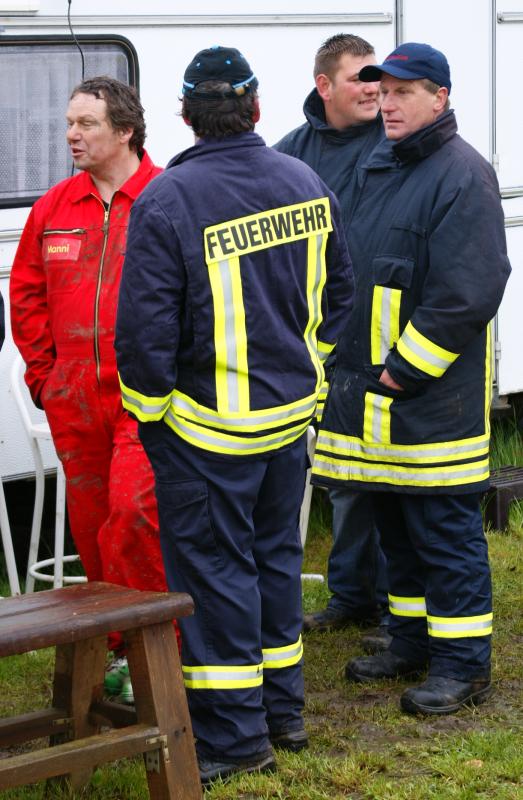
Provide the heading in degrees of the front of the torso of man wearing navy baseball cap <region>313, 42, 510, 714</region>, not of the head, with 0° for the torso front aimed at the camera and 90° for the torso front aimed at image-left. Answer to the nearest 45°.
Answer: approximately 45°

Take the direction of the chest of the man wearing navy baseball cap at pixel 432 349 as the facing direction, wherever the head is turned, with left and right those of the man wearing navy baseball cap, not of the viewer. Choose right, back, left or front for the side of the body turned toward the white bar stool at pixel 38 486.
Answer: right

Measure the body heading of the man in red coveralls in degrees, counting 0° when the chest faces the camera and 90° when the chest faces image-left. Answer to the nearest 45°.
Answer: approximately 0°

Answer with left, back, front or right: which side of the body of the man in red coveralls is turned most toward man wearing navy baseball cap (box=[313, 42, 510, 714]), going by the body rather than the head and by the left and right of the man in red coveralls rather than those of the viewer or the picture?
left

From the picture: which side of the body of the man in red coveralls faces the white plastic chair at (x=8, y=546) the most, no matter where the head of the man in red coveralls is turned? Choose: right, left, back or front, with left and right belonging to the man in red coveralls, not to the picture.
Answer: back

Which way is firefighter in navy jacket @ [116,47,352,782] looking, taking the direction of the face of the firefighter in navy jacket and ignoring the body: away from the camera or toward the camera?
away from the camera

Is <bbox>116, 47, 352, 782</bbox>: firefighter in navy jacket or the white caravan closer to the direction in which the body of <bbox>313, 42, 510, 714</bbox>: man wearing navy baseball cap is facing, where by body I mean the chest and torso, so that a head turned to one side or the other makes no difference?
the firefighter in navy jacket
